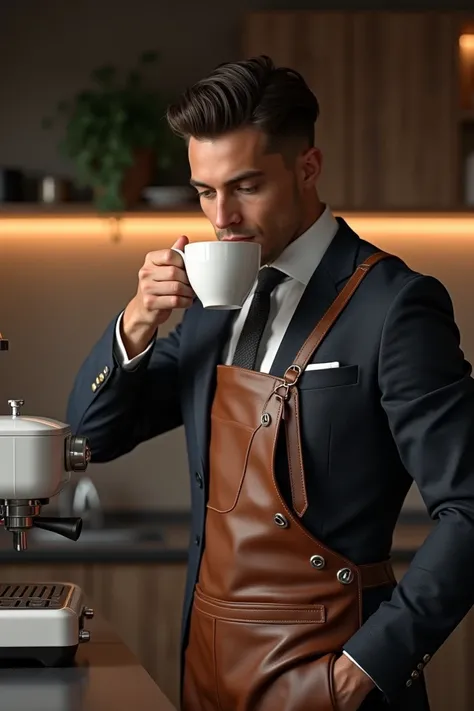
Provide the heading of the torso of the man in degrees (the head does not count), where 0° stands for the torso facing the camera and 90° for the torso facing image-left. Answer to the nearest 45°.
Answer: approximately 45°

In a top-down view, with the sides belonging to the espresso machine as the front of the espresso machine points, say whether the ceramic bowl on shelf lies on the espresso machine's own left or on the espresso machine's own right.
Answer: on the espresso machine's own left

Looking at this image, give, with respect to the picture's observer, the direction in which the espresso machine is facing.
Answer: facing to the right of the viewer

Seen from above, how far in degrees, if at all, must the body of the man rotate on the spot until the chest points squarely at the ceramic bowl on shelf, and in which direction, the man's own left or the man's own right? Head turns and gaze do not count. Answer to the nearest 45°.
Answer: approximately 135° to the man's own right

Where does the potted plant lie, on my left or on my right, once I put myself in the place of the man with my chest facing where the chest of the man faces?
on my right

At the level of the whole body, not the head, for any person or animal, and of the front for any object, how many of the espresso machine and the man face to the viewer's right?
1

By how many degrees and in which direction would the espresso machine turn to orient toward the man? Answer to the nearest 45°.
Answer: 0° — it already faces them

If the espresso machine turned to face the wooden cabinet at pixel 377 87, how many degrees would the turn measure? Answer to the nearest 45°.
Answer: approximately 45° to its left
